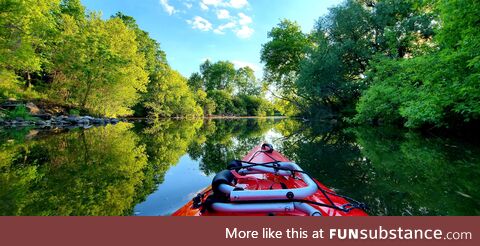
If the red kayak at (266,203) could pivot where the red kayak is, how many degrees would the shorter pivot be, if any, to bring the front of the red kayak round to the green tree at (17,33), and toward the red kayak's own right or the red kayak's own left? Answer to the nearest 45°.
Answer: approximately 45° to the red kayak's own left

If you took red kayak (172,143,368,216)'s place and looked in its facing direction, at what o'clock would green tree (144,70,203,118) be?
The green tree is roughly at 11 o'clock from the red kayak.

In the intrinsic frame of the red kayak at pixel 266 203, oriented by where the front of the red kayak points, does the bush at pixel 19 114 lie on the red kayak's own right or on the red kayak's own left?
on the red kayak's own left

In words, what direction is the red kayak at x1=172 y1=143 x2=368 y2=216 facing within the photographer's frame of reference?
facing away from the viewer
